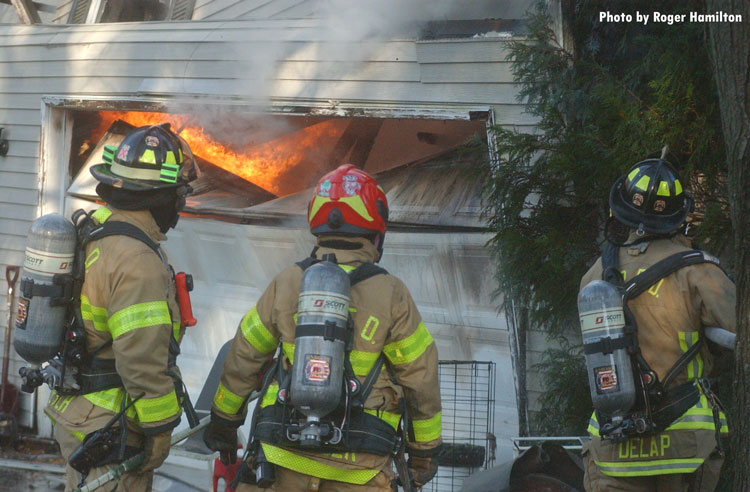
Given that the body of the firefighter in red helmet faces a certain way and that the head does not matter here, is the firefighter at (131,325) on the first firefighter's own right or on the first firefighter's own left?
on the first firefighter's own left

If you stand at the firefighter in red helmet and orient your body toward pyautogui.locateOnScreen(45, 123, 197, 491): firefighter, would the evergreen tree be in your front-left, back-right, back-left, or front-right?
back-right

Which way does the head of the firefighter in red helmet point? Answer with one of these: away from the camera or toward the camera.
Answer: away from the camera

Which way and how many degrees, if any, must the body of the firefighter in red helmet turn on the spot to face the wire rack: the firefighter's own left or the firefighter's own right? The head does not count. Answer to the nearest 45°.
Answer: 0° — they already face it

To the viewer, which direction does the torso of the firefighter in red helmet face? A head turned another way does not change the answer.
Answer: away from the camera

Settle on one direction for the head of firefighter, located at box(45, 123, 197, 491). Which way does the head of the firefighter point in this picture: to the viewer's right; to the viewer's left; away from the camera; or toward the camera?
to the viewer's right

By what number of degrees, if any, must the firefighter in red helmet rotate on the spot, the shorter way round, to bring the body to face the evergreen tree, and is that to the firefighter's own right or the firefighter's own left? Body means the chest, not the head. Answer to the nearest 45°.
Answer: approximately 45° to the firefighter's own right
